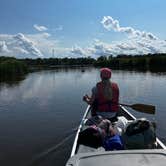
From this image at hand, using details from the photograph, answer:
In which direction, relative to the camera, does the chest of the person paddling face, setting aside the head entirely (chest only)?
away from the camera

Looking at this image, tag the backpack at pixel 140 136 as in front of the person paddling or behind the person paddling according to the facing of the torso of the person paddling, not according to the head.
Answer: behind
